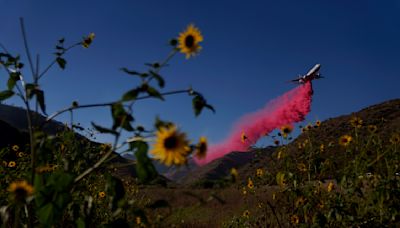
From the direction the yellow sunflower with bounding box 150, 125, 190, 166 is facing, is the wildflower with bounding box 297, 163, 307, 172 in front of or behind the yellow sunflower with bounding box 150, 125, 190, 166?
behind

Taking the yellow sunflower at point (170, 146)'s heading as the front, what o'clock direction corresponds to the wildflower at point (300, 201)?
The wildflower is roughly at 7 o'clock from the yellow sunflower.

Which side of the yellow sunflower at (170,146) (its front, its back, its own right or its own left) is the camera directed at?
front

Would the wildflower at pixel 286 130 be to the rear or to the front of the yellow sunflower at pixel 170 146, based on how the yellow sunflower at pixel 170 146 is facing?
to the rear

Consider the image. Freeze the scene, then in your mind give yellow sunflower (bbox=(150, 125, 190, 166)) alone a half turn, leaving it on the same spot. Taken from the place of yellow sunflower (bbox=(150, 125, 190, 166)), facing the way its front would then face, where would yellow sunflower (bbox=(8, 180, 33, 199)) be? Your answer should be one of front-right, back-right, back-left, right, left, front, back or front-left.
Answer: left

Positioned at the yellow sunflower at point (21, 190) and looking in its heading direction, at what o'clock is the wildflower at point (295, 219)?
The wildflower is roughly at 8 o'clock from the yellow sunflower.

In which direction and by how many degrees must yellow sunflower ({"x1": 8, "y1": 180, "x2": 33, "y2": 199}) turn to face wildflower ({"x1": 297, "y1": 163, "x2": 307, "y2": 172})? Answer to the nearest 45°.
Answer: approximately 135° to its left

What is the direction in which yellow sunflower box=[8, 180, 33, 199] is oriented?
toward the camera

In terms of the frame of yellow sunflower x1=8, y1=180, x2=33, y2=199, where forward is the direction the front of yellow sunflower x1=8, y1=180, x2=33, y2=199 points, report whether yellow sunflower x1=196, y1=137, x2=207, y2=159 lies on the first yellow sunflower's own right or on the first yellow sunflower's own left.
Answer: on the first yellow sunflower's own left

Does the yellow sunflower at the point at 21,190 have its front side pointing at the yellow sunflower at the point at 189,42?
no

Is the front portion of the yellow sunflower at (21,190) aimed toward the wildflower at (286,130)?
no

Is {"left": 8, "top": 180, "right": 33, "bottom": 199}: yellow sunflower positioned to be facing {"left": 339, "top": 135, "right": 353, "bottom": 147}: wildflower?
no

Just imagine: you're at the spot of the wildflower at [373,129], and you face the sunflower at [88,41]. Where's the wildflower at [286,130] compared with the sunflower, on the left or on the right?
right

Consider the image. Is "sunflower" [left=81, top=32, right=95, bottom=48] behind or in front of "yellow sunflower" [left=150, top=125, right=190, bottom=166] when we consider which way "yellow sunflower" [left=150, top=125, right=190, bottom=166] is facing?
behind
